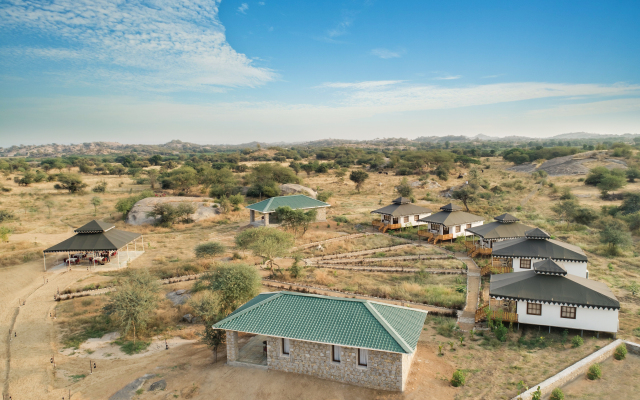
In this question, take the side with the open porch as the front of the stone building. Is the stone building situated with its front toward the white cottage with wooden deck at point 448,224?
no

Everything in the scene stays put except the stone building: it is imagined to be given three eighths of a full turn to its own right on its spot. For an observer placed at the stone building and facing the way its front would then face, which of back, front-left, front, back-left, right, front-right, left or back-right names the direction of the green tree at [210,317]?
left

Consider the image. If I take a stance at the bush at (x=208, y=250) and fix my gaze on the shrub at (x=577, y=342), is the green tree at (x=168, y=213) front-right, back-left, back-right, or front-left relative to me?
back-left

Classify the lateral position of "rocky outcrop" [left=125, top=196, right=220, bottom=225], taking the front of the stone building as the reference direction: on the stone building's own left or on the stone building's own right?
on the stone building's own right

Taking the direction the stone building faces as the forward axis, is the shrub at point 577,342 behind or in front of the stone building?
behind

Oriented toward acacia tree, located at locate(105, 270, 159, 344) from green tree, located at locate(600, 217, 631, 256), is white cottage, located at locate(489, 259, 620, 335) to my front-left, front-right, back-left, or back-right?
front-left

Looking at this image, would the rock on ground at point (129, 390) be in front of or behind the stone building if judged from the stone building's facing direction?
in front

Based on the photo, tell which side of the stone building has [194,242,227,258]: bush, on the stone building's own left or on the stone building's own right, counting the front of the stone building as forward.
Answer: on the stone building's own right
